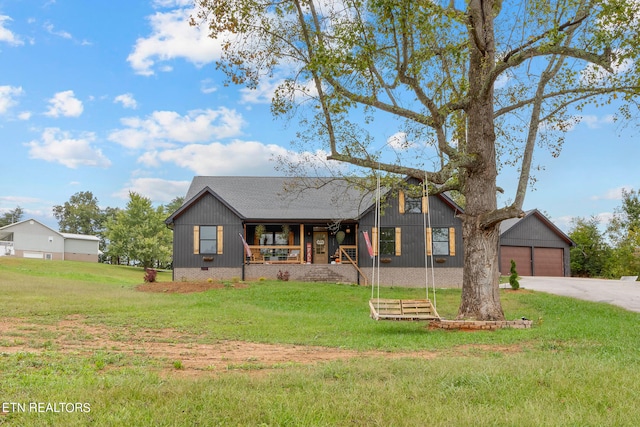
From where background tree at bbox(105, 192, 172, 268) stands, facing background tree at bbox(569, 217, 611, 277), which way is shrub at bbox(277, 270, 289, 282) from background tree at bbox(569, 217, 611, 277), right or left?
right

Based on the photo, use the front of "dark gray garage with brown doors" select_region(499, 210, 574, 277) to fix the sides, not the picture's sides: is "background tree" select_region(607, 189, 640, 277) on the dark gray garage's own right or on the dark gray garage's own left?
on the dark gray garage's own left

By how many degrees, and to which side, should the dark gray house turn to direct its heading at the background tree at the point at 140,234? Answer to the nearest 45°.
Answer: approximately 135° to its right

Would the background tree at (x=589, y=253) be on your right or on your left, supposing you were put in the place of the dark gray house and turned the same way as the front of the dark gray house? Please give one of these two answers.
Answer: on your left

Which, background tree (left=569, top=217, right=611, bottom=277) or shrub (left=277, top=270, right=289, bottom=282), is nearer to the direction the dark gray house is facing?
the shrub
